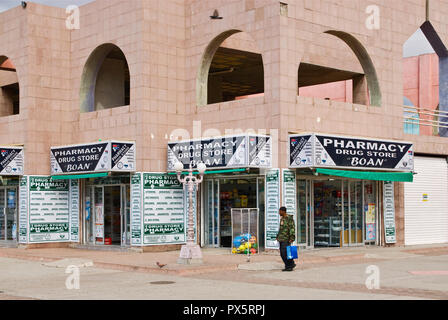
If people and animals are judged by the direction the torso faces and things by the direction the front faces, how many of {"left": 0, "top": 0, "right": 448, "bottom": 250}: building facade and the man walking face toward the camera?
1

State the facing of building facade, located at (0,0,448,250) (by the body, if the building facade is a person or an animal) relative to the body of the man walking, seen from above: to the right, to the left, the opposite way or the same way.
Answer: to the left

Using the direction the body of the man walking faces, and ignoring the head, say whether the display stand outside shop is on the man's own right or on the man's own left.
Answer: on the man's own right

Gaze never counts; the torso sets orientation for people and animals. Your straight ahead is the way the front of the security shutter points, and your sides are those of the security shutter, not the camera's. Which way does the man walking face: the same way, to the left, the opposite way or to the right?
to the right

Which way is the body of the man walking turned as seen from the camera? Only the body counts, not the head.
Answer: to the viewer's left

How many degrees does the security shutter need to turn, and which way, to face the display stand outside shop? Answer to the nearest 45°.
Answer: approximately 45° to its right
